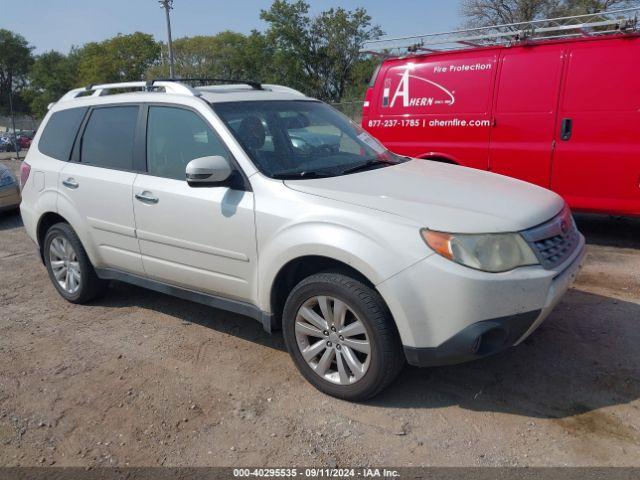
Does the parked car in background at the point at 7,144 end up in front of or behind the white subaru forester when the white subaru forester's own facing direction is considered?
behind

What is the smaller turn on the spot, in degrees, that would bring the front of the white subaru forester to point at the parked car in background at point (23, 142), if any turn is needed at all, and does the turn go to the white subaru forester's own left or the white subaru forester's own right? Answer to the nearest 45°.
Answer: approximately 180°

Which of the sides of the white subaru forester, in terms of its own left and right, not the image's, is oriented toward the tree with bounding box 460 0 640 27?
left

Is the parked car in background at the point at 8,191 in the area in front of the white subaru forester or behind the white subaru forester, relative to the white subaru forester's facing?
behind

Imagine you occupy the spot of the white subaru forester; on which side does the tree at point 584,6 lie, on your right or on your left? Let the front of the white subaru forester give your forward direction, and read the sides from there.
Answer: on your left

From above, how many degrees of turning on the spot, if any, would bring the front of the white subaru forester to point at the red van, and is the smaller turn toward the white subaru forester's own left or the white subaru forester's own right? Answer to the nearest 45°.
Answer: approximately 90° to the white subaru forester's own left
